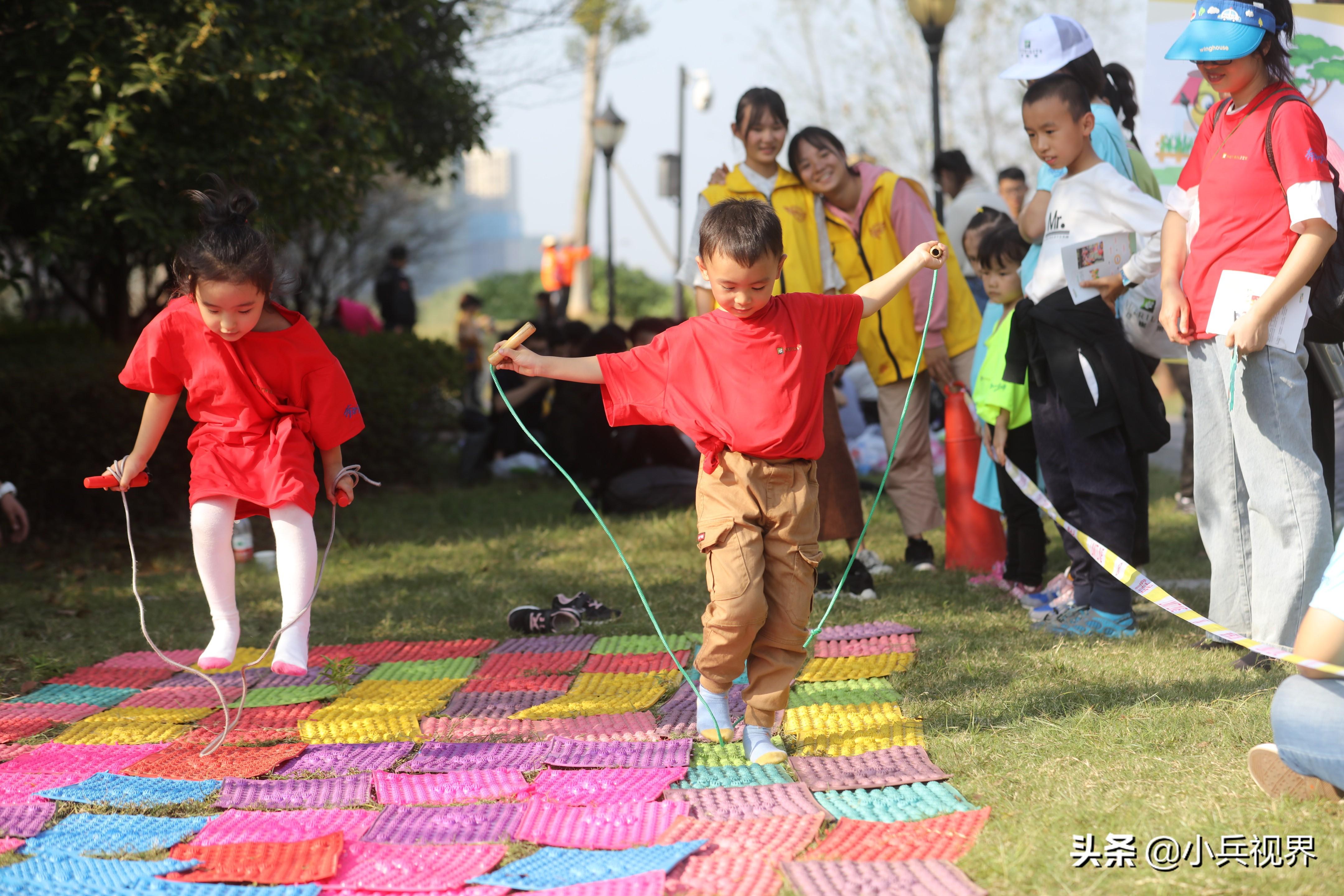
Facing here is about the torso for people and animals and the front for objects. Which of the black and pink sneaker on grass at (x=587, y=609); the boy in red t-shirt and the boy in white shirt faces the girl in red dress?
the boy in white shirt

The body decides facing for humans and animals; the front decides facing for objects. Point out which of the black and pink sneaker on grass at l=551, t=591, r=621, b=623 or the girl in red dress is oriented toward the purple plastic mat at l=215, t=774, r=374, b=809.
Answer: the girl in red dress

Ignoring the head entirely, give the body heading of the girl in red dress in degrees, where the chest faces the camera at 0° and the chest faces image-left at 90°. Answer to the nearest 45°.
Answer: approximately 0°

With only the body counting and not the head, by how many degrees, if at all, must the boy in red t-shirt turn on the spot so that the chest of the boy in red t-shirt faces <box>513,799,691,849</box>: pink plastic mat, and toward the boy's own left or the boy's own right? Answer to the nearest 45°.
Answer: approximately 45° to the boy's own right

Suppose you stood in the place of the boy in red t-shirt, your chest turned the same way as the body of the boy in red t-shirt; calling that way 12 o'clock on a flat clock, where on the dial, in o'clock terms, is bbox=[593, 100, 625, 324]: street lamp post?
The street lamp post is roughly at 6 o'clock from the boy in red t-shirt.
